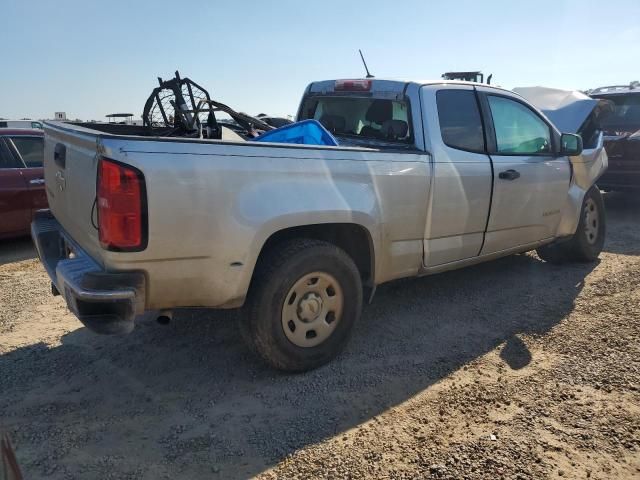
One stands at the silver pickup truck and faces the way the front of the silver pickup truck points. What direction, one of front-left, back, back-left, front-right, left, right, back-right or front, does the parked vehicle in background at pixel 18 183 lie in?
left

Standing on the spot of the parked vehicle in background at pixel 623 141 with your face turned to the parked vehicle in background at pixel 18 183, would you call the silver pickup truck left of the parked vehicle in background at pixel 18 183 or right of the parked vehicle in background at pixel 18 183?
left

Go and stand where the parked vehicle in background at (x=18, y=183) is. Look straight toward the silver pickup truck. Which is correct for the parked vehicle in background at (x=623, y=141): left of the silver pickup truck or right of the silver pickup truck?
left

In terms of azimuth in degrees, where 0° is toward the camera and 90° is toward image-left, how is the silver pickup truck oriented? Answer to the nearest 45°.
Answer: approximately 225°

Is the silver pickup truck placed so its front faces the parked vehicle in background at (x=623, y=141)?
yes
